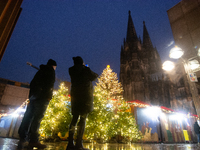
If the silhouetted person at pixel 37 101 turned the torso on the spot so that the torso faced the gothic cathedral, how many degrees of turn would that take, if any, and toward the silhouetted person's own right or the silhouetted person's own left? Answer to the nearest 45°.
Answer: approximately 45° to the silhouetted person's own left
